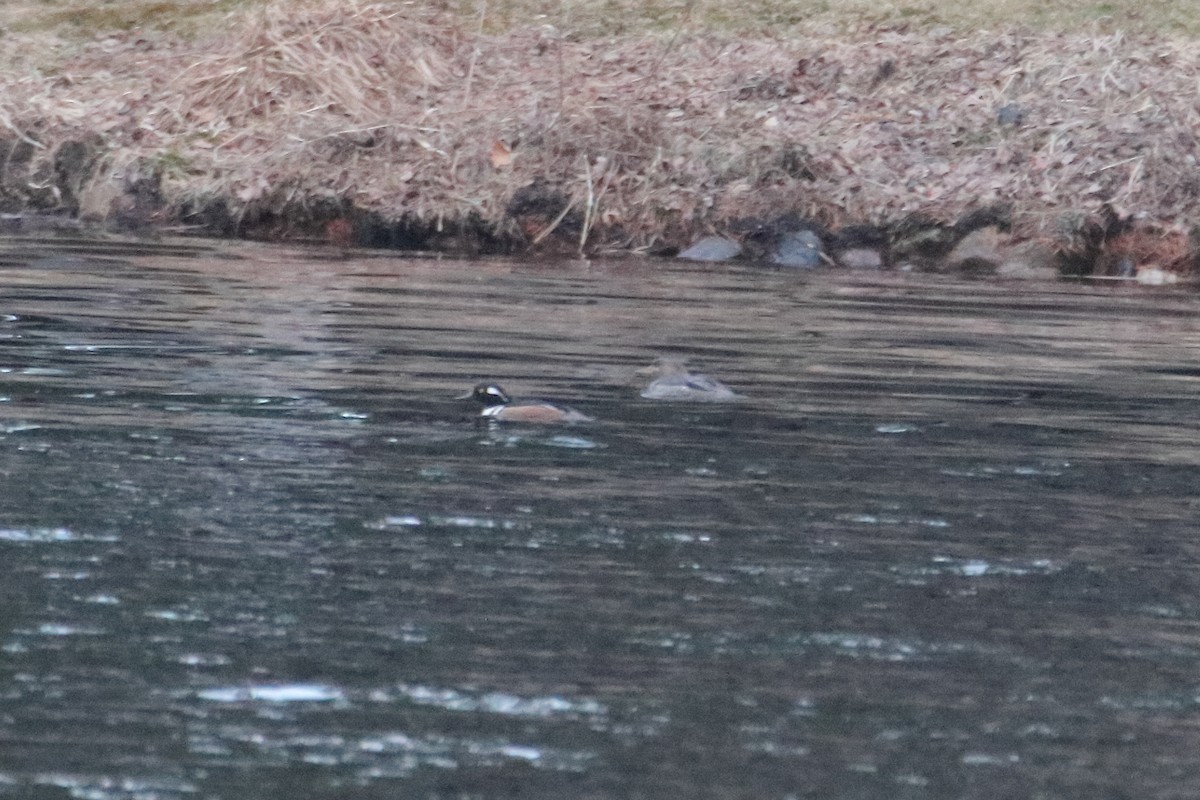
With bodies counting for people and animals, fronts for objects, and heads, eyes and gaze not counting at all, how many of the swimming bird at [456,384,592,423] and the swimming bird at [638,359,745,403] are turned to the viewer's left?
2

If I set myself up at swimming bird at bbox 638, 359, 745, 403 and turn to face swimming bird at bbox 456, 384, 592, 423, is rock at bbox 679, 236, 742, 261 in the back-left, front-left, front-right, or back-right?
back-right

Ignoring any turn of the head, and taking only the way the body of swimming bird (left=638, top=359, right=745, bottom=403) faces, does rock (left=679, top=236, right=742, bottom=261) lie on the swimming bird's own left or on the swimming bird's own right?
on the swimming bird's own right

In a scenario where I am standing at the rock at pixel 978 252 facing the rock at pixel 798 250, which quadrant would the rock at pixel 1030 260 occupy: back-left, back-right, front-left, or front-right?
back-left

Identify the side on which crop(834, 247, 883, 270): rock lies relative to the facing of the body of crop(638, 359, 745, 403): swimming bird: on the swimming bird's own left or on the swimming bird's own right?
on the swimming bird's own right

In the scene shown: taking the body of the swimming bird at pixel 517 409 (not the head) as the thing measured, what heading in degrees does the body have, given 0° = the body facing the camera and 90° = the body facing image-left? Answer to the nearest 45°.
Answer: approximately 90°

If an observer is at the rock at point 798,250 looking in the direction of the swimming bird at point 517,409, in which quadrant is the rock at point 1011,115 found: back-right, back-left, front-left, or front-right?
back-left

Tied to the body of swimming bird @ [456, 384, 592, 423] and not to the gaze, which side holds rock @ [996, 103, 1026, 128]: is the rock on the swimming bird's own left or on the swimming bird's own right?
on the swimming bird's own right

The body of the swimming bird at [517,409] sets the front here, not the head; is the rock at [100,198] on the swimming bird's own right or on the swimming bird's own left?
on the swimming bird's own right

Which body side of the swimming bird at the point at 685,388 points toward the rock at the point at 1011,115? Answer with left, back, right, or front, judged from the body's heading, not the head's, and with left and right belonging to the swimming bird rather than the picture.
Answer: right

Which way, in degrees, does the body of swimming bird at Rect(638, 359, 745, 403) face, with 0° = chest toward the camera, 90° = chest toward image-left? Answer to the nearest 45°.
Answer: approximately 90°
